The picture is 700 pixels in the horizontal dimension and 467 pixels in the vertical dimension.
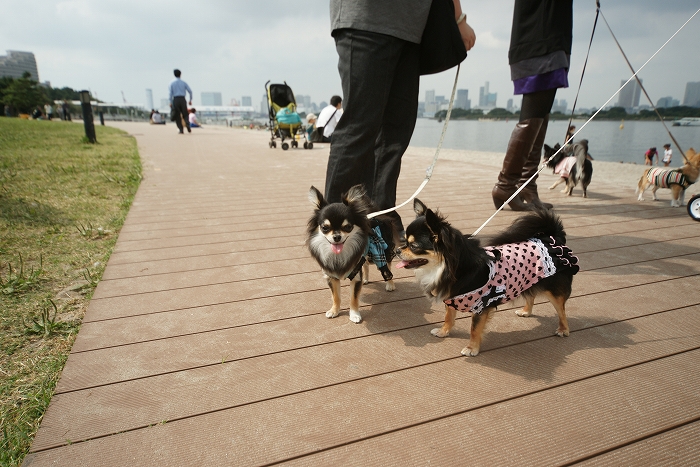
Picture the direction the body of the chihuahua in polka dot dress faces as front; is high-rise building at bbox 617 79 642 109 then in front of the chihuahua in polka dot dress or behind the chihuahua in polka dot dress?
behind

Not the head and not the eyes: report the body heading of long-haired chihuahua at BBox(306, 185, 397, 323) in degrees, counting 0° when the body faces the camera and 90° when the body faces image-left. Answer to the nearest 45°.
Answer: approximately 45°

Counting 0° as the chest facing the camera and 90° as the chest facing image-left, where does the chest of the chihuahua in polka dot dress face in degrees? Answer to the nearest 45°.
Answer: approximately 45°

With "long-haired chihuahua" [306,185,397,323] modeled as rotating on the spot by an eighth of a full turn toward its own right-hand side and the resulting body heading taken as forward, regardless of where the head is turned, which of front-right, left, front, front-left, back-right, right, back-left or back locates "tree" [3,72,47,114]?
front-right

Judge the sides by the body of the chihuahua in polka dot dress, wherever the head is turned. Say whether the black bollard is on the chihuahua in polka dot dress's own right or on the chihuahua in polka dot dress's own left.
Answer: on the chihuahua in polka dot dress's own right

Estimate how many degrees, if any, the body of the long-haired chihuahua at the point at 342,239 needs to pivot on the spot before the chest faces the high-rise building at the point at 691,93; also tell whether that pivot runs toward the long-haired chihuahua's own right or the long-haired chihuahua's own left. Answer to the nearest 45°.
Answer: approximately 180°

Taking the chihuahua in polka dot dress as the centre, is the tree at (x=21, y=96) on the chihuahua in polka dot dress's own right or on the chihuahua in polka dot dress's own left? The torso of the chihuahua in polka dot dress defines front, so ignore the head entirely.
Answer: on the chihuahua in polka dot dress's own right

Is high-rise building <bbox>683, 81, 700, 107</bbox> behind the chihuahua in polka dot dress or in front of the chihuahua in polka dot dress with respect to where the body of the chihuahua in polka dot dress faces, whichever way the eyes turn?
behind

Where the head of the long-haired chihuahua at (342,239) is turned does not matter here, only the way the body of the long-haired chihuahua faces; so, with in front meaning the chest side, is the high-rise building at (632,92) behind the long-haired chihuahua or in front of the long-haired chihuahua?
behind

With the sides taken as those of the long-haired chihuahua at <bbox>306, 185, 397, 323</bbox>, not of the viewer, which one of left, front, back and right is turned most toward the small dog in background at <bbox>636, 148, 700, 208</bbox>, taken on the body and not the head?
back
